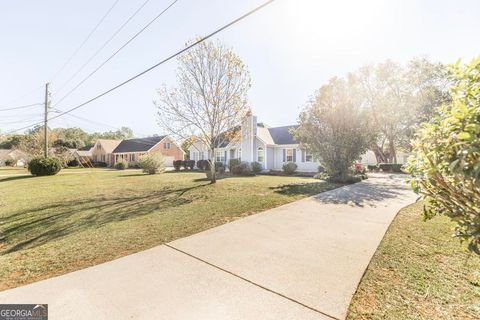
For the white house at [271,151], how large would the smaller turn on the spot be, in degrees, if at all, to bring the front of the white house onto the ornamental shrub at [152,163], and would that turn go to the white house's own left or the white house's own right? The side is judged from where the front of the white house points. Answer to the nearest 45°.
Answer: approximately 45° to the white house's own right

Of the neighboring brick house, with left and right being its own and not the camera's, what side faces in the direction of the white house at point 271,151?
left

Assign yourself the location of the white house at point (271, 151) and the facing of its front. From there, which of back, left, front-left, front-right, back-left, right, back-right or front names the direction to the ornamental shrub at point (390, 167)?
back-left

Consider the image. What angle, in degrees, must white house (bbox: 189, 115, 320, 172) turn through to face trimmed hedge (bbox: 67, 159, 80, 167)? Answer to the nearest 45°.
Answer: approximately 90° to its right

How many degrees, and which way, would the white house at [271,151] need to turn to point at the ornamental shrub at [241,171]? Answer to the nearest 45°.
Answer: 0° — it already faces it

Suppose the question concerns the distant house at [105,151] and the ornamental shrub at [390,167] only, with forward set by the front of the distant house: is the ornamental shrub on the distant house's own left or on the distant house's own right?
on the distant house's own left

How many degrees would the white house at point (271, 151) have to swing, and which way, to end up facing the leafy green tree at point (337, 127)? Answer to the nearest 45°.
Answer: approximately 45° to its left

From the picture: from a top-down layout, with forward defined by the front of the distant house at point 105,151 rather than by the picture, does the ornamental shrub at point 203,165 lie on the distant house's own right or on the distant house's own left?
on the distant house's own left

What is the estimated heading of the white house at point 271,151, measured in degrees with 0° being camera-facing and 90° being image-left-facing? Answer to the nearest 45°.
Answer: approximately 45°

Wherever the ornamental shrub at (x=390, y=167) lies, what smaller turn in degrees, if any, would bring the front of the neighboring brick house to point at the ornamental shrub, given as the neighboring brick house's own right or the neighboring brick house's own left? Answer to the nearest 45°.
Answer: approximately 90° to the neighboring brick house's own left
